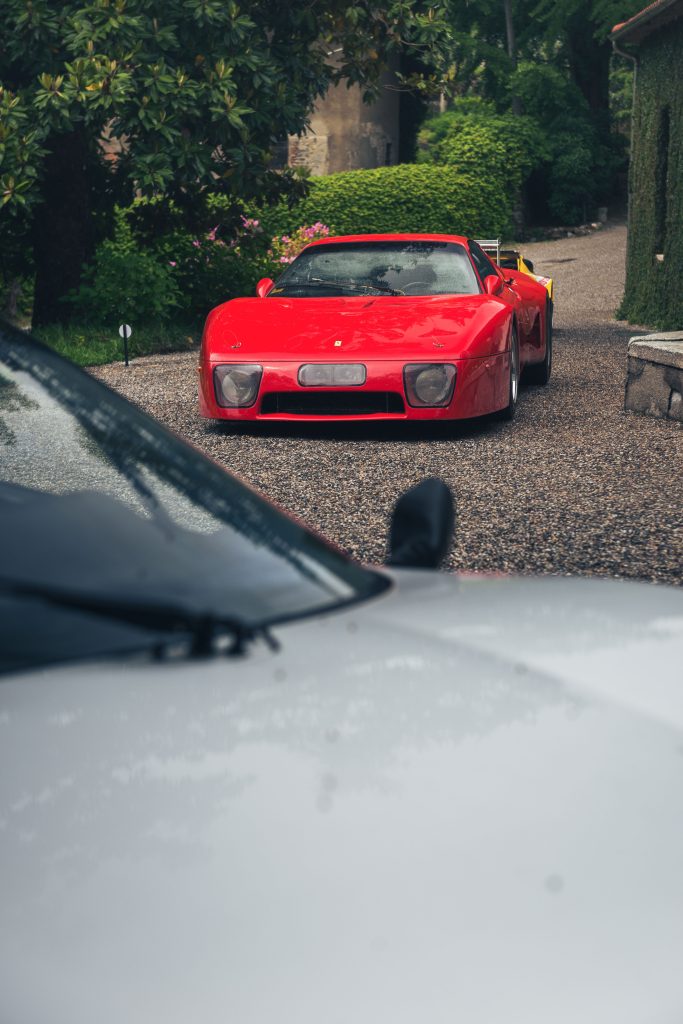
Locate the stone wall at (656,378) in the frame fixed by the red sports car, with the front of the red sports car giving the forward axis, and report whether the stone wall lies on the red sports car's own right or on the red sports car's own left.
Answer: on the red sports car's own left

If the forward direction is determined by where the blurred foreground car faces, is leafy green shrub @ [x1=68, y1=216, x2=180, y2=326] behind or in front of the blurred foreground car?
behind

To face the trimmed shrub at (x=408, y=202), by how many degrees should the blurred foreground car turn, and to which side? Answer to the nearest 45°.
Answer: approximately 135° to its left

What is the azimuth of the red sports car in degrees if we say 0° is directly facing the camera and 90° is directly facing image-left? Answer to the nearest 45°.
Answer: approximately 0°

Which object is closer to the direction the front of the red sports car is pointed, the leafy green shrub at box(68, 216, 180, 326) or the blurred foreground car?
the blurred foreground car

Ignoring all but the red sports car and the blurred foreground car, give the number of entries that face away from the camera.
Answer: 0

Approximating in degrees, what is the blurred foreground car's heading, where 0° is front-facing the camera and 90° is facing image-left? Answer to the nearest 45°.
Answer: approximately 315°

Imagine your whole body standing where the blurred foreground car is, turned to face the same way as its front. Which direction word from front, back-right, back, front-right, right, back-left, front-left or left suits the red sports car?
back-left

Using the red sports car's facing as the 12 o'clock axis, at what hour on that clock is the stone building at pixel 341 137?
The stone building is roughly at 6 o'clock from the red sports car.

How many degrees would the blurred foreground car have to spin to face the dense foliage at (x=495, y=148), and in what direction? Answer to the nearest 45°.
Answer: approximately 135° to its left

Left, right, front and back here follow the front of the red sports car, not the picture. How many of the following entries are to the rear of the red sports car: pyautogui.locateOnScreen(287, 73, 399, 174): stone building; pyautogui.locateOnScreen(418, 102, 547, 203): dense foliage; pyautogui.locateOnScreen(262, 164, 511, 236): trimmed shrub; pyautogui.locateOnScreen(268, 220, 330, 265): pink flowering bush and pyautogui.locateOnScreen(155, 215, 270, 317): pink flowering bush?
5
